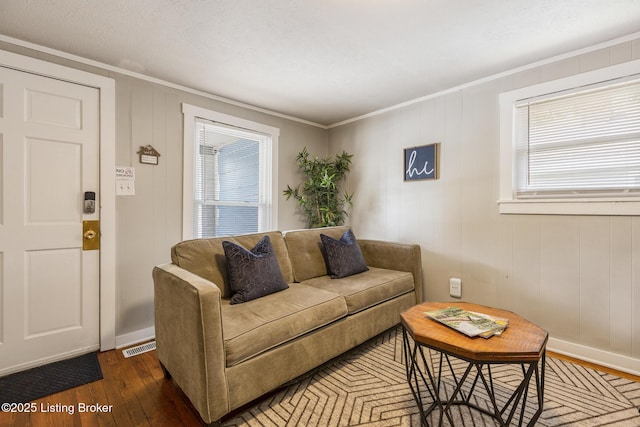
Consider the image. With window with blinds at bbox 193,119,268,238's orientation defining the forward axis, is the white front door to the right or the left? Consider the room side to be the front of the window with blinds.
on its right

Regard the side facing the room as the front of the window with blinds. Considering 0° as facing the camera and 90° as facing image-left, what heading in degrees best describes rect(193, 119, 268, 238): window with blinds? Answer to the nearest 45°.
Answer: approximately 315°

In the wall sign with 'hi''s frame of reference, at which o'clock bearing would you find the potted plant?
The potted plant is roughly at 2 o'clock from the wall sign with 'hi'.

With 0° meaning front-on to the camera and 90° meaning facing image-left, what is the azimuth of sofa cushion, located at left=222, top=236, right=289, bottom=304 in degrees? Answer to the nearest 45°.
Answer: approximately 315°

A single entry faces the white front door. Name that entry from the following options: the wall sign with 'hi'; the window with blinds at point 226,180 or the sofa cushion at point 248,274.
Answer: the wall sign with 'hi'

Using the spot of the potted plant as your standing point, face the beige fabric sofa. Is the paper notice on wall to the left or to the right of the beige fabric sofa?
right

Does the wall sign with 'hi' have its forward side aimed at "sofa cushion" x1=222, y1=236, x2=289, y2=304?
yes
